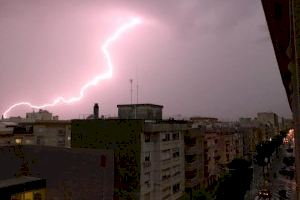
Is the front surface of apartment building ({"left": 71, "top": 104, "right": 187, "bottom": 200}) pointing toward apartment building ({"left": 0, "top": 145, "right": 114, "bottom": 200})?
no

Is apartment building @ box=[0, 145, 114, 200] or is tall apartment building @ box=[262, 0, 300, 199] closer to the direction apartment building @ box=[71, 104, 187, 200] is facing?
the tall apartment building

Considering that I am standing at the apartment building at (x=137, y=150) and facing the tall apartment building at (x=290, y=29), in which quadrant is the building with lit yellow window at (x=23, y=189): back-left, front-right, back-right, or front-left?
front-right

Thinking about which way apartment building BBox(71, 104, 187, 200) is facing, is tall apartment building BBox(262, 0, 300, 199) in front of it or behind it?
in front

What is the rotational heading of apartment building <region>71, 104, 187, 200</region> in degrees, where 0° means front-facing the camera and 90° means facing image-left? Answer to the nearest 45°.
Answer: approximately 315°

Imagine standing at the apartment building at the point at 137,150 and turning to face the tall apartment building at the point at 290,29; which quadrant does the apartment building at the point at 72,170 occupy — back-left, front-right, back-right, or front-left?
front-right
